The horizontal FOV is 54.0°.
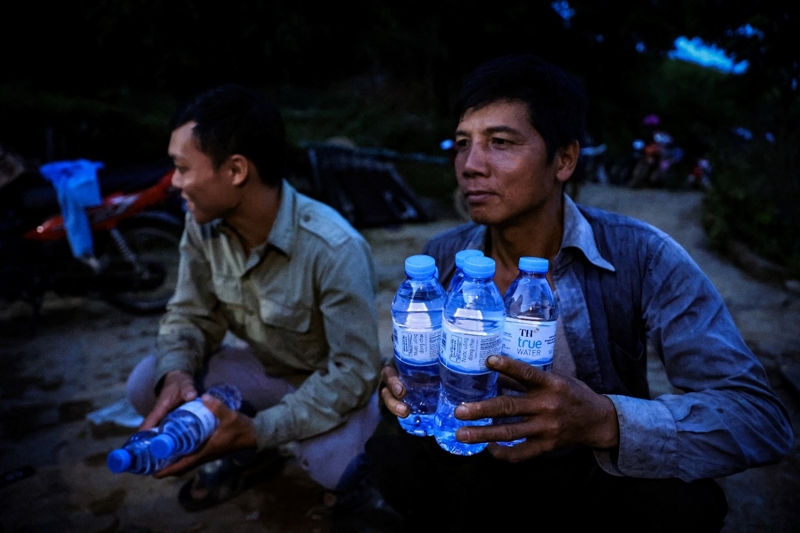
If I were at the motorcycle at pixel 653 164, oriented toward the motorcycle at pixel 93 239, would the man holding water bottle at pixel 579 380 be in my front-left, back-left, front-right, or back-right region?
front-left

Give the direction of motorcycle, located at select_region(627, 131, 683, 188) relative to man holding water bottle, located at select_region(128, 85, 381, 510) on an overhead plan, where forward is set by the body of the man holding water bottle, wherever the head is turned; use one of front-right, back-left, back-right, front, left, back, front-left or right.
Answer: back

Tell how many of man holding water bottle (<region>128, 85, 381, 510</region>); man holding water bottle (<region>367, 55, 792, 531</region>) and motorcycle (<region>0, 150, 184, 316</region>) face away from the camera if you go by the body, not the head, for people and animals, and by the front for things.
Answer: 0

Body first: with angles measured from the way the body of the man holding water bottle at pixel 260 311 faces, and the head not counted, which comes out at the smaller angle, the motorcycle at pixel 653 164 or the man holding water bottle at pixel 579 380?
the man holding water bottle

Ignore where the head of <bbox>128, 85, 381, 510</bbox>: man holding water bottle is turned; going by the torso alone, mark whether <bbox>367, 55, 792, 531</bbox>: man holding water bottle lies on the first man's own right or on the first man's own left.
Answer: on the first man's own left

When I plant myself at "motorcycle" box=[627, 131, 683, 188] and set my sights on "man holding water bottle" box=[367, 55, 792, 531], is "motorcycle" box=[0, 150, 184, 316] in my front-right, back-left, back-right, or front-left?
front-right

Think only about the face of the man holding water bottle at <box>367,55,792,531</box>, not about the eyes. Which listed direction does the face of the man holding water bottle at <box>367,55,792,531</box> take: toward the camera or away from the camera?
toward the camera
